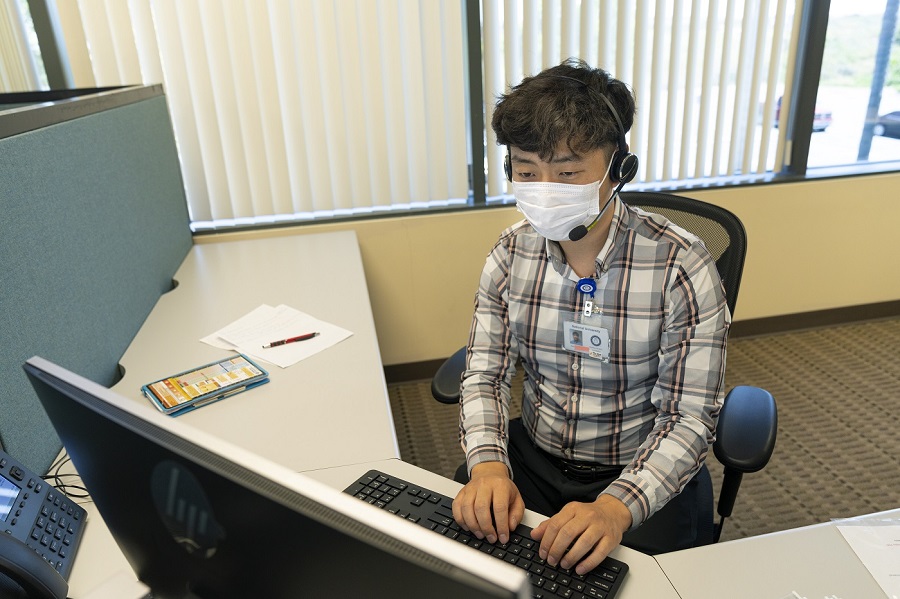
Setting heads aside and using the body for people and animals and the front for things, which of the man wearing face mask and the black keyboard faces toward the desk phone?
the man wearing face mask

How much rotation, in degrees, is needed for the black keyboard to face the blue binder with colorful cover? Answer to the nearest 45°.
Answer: approximately 90° to its left

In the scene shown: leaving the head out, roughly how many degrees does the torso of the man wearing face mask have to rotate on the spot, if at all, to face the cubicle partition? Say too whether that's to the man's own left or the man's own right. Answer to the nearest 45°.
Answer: approximately 45° to the man's own right

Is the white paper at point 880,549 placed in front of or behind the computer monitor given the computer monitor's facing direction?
in front

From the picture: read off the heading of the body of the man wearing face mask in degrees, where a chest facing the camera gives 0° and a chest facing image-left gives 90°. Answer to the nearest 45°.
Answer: approximately 45°

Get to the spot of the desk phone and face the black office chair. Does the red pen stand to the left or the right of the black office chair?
left

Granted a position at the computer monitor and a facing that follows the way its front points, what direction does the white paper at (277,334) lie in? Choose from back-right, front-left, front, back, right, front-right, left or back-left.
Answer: front-left

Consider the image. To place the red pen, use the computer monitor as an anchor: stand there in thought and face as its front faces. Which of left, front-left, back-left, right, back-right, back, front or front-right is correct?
front-left

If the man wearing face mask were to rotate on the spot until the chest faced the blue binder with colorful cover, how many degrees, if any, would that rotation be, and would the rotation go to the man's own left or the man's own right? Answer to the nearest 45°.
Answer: approximately 45° to the man's own right

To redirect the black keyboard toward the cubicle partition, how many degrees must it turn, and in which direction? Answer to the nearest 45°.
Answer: approximately 90° to its left

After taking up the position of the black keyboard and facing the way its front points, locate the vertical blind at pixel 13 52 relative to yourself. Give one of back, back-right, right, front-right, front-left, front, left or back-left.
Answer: left

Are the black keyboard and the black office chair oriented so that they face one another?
yes

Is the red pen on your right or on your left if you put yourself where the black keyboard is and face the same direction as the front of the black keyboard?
on your left

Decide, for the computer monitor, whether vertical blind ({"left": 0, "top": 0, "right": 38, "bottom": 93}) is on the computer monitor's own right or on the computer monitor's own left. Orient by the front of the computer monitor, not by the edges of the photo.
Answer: on the computer monitor's own left

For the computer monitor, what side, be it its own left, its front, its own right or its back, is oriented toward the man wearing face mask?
front

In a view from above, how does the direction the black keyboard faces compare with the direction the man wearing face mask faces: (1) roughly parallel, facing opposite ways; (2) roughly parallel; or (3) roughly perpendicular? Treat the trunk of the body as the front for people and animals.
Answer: roughly parallel, facing opposite ways

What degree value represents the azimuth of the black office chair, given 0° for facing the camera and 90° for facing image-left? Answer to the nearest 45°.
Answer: approximately 45°

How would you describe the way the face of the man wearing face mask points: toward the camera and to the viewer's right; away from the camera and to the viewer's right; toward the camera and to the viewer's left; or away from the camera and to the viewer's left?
toward the camera and to the viewer's left

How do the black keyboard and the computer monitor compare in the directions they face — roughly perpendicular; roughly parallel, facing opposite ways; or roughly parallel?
roughly parallel

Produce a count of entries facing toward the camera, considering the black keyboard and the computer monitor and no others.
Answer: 0

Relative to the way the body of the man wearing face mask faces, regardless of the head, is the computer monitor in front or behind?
in front
